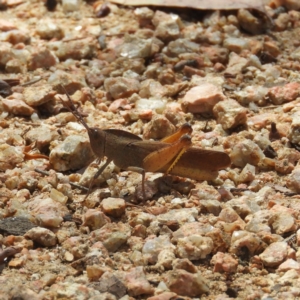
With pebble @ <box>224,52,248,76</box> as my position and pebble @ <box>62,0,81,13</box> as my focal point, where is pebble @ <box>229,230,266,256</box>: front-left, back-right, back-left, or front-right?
back-left

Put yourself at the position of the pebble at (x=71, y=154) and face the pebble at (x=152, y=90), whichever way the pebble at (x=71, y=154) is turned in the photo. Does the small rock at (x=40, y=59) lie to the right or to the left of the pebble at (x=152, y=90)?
left

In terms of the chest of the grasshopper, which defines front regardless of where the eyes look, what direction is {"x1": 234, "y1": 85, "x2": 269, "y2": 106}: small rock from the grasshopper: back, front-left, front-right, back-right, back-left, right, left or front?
back-right

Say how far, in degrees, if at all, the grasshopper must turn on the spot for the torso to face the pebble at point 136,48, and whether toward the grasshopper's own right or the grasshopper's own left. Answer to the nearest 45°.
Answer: approximately 90° to the grasshopper's own right

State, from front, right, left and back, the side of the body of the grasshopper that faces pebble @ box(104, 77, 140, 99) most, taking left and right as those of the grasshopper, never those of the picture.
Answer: right

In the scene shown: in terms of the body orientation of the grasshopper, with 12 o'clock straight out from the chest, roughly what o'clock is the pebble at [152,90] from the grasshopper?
The pebble is roughly at 3 o'clock from the grasshopper.

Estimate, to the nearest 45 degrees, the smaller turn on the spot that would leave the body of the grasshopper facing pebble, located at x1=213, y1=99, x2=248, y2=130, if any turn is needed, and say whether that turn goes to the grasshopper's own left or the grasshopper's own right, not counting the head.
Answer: approximately 135° to the grasshopper's own right

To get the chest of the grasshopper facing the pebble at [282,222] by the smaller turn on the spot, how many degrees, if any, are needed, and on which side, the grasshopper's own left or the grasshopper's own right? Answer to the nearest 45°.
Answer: approximately 135° to the grasshopper's own left

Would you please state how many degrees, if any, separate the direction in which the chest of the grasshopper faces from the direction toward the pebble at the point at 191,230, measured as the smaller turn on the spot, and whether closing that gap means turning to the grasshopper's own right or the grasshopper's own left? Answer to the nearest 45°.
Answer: approximately 90° to the grasshopper's own left

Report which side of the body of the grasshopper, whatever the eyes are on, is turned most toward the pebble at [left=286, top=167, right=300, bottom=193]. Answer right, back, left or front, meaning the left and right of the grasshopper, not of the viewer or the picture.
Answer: back

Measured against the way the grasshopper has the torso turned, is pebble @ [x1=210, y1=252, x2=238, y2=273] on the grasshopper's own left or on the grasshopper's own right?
on the grasshopper's own left

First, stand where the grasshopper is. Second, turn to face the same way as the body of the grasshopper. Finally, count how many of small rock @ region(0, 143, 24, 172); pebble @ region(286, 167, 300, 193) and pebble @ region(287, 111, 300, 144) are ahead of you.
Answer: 1

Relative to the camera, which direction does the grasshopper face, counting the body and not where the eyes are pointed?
to the viewer's left

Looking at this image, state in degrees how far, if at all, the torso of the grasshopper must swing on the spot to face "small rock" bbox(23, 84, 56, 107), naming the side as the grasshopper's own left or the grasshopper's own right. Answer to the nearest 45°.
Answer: approximately 45° to the grasshopper's own right
